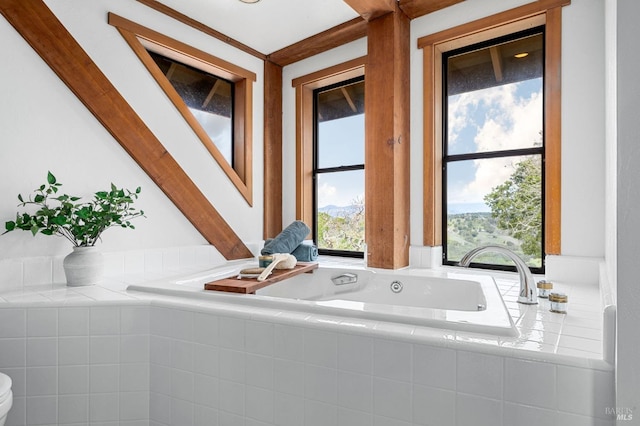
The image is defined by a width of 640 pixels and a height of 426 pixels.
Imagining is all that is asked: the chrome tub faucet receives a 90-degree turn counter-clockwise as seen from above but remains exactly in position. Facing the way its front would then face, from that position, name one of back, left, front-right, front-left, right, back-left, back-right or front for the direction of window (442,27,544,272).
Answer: back

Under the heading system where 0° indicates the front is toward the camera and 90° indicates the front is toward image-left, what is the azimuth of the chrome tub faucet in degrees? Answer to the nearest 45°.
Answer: approximately 90°

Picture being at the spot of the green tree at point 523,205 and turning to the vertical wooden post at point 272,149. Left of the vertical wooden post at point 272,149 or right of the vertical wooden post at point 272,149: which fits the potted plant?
left

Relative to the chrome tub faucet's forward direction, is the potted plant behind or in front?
in front

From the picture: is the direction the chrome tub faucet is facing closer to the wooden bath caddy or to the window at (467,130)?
the wooden bath caddy
